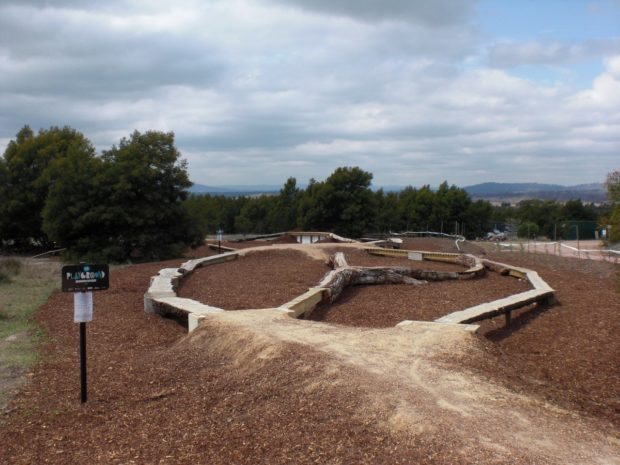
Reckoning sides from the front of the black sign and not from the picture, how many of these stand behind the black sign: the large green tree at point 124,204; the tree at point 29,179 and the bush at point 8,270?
3

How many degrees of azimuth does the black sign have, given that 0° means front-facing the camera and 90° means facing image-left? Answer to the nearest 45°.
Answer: approximately 0°

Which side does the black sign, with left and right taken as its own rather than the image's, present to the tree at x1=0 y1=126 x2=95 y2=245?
back

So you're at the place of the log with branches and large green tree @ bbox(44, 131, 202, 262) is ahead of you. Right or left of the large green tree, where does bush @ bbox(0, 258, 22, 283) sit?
left

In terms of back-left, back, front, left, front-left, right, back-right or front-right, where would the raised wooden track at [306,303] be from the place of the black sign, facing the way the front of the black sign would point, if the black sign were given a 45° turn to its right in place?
back

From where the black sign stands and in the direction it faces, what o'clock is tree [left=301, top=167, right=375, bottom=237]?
The tree is roughly at 7 o'clock from the black sign.

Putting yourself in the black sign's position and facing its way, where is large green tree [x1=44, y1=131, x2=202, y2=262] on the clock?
The large green tree is roughly at 6 o'clock from the black sign.

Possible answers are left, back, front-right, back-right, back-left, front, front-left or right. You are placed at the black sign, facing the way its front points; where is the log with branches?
back-left

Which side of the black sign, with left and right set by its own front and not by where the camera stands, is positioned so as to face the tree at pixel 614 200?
left
